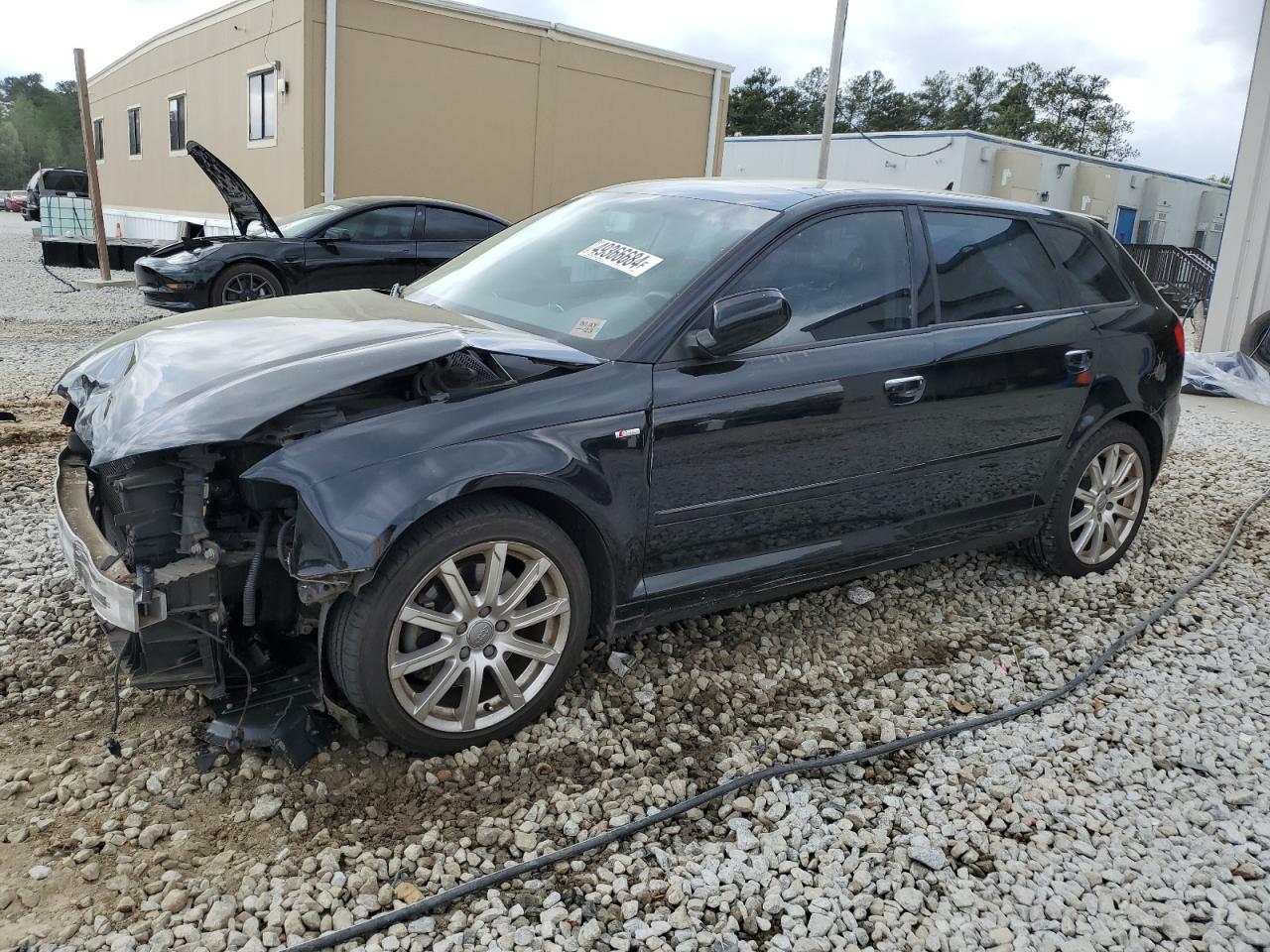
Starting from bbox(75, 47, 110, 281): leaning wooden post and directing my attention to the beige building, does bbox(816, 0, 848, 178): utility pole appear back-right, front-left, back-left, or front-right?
front-right

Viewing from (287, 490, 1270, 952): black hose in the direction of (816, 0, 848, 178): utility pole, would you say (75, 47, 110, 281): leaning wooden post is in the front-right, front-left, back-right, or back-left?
front-left

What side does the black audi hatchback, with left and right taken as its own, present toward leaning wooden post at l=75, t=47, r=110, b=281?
right

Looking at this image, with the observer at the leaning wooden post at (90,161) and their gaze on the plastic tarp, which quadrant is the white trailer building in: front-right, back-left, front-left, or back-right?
front-left

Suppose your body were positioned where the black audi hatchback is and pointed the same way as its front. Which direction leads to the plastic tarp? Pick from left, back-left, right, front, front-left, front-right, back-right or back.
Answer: back

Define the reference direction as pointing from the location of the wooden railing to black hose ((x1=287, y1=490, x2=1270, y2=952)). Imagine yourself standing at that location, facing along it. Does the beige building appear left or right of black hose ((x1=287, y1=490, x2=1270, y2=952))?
right

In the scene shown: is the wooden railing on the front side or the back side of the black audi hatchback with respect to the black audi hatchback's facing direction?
on the back side

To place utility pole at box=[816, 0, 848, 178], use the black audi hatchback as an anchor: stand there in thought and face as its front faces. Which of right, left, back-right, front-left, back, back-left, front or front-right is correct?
back-right

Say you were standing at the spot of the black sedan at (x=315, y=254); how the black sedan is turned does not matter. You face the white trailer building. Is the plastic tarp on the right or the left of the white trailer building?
right

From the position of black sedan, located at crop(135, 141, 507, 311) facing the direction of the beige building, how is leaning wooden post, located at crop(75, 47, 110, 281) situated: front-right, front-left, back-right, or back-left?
front-left

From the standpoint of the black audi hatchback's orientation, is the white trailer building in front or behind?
behind

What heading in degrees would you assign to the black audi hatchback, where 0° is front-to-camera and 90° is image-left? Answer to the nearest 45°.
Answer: approximately 45°
